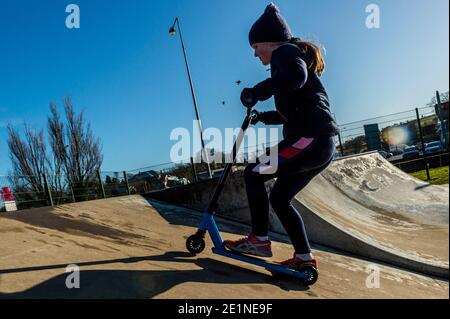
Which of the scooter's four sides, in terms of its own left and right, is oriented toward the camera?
left

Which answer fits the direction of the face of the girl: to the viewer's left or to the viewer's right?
to the viewer's left

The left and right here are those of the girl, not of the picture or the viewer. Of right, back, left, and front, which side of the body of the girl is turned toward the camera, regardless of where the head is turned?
left

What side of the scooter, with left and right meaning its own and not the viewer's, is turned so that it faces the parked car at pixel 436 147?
right

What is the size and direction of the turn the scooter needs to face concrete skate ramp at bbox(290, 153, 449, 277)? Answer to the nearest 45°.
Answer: approximately 135° to its right
